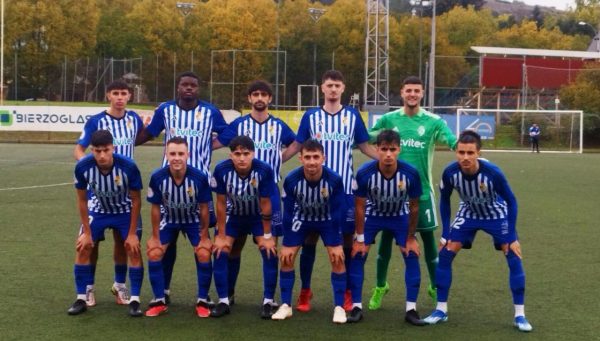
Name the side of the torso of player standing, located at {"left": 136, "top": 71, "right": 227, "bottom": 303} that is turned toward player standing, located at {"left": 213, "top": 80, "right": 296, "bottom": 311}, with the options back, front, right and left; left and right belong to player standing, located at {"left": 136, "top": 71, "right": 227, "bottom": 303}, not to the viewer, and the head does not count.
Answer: left

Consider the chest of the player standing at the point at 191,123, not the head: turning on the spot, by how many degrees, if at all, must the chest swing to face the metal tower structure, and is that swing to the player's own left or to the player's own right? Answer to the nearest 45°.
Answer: approximately 180°

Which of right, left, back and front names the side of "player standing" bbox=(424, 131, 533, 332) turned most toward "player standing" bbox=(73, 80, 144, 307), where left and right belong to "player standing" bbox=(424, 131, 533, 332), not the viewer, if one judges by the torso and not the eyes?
right

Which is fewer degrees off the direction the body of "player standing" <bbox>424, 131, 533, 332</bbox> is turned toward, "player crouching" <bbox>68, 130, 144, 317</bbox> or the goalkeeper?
the player crouching

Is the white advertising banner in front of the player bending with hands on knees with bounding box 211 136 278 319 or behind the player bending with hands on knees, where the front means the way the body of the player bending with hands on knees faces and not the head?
behind

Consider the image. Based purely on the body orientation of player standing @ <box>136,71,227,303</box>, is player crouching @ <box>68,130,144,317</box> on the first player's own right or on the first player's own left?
on the first player's own right
